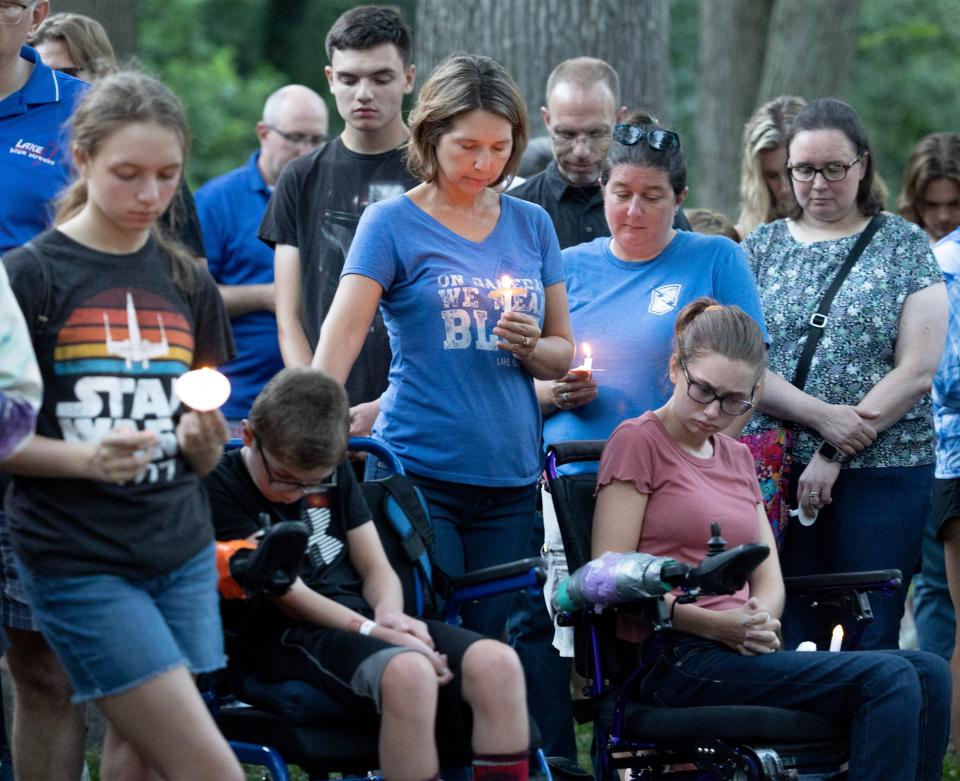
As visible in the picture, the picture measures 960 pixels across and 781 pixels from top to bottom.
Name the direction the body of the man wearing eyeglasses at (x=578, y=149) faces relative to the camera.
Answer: toward the camera

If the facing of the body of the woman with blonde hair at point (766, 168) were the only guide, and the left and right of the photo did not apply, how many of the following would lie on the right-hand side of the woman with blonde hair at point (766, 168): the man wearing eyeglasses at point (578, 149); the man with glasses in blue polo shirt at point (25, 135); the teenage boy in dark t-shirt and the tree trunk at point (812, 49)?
3

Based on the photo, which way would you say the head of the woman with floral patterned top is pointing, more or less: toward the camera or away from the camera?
toward the camera

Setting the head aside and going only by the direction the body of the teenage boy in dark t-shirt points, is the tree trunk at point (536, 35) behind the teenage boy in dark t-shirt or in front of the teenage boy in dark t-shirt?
behind

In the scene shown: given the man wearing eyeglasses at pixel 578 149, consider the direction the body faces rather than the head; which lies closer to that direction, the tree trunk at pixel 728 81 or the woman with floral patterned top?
the woman with floral patterned top

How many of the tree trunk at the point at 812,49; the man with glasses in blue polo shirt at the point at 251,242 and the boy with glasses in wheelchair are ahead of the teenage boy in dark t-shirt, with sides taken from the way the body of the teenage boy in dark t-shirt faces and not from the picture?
1

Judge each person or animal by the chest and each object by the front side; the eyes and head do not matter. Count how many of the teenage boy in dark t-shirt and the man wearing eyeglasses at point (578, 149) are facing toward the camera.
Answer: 2

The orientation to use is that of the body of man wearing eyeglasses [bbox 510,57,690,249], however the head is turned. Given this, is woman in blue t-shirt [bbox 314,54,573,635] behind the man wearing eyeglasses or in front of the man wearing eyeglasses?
in front

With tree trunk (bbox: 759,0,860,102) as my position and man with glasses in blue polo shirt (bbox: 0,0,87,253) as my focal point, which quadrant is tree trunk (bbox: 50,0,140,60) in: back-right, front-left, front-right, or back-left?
front-right

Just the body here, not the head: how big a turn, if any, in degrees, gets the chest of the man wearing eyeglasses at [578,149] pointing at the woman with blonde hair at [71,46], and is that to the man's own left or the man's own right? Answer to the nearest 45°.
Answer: approximately 90° to the man's own right

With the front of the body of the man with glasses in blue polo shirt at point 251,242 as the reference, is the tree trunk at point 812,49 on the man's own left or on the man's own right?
on the man's own left

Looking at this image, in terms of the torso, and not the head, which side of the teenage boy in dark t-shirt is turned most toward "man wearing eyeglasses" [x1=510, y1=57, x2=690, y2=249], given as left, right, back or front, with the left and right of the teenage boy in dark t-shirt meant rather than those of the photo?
left

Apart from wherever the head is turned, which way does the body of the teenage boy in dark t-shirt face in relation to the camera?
toward the camera

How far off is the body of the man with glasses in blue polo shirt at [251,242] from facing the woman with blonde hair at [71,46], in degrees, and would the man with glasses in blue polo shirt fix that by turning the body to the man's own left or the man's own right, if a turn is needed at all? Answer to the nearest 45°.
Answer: approximately 90° to the man's own right

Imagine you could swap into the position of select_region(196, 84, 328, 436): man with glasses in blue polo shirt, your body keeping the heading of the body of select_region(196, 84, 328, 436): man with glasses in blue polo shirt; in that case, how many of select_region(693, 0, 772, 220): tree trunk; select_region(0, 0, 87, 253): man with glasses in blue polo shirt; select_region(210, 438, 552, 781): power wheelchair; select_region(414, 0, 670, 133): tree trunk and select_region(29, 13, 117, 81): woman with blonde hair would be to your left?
2

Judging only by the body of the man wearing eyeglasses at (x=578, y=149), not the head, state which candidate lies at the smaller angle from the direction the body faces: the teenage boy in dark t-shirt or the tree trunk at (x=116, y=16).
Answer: the teenage boy in dark t-shirt

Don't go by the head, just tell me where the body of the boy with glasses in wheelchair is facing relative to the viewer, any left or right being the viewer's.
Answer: facing the viewer and to the right of the viewer

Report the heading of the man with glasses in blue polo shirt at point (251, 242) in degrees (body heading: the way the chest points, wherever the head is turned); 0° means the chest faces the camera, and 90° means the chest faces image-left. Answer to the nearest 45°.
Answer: approximately 315°
